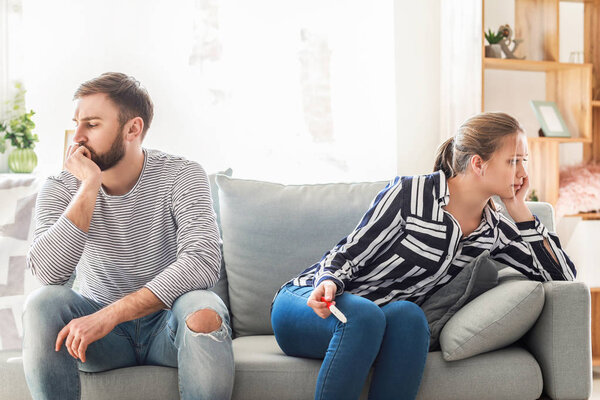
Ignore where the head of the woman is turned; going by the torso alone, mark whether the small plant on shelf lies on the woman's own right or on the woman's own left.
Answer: on the woman's own left

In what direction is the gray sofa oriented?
toward the camera

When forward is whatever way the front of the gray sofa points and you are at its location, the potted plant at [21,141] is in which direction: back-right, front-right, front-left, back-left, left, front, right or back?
back-right

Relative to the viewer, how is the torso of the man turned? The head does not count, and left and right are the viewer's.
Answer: facing the viewer

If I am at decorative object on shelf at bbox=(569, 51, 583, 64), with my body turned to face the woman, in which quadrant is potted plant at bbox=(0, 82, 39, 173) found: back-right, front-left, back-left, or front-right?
front-right

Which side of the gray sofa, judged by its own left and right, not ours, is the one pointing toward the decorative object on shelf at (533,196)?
back
